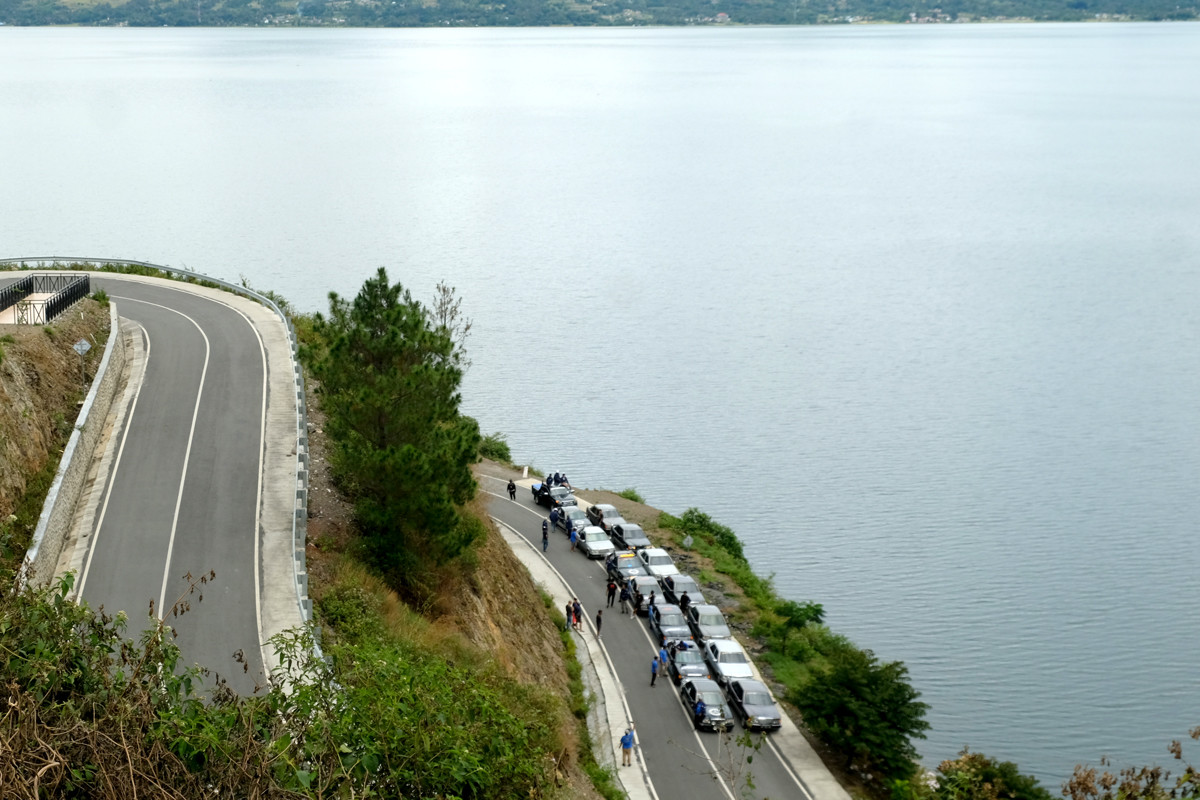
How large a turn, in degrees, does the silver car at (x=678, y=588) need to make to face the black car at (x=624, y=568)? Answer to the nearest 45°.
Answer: approximately 180°

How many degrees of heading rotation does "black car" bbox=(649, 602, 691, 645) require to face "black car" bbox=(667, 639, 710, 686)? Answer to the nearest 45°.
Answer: approximately 45° to its right

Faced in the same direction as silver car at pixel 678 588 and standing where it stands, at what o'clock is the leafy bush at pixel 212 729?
The leafy bush is roughly at 2 o'clock from the silver car.

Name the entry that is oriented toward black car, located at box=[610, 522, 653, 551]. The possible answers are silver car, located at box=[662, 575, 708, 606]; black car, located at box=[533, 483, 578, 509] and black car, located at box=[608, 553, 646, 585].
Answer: black car, located at box=[533, 483, 578, 509]

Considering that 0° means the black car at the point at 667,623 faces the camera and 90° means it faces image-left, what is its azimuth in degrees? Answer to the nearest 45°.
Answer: approximately 315°

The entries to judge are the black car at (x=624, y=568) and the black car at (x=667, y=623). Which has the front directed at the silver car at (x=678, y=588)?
the black car at (x=624, y=568)
